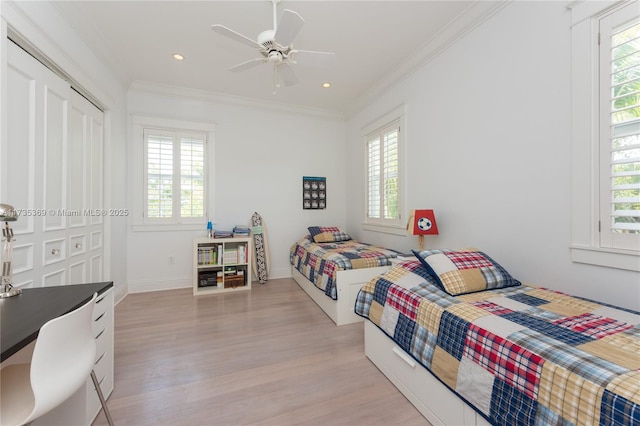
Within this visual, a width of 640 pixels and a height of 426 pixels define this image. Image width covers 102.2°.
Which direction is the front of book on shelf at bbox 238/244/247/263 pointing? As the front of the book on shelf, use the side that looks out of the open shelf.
toward the camera

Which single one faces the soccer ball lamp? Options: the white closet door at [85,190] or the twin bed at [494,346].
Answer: the white closet door

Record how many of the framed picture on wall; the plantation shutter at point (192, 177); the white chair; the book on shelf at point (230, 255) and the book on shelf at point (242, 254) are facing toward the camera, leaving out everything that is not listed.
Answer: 4

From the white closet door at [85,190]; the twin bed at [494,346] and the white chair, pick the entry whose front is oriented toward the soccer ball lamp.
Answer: the white closet door

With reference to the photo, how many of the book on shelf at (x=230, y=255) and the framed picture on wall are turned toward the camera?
2

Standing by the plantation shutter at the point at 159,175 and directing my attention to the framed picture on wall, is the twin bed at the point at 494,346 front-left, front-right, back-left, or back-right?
front-right

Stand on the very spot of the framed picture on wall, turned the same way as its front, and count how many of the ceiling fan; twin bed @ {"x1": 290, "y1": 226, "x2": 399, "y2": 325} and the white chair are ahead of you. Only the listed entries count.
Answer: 3

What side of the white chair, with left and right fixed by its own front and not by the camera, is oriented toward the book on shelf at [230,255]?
right

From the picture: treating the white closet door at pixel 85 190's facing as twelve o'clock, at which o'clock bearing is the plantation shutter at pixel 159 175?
The plantation shutter is roughly at 9 o'clock from the white closet door.

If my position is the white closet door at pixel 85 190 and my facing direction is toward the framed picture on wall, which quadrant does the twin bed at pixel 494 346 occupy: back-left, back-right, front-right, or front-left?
front-right

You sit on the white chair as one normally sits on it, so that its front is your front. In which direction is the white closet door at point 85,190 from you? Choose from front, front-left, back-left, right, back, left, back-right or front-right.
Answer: front-right

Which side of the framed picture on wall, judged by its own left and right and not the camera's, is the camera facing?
front

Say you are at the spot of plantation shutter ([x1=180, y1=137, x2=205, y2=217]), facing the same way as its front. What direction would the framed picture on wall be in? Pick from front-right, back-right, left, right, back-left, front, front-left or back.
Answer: left
